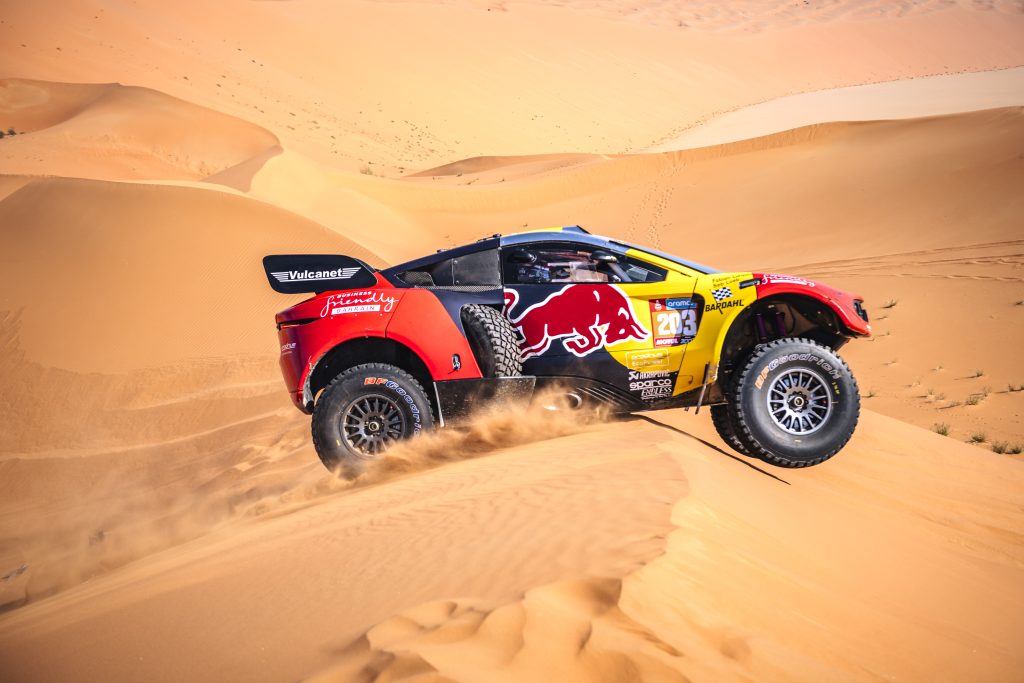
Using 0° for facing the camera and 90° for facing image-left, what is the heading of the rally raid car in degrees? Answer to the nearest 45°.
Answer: approximately 270°
